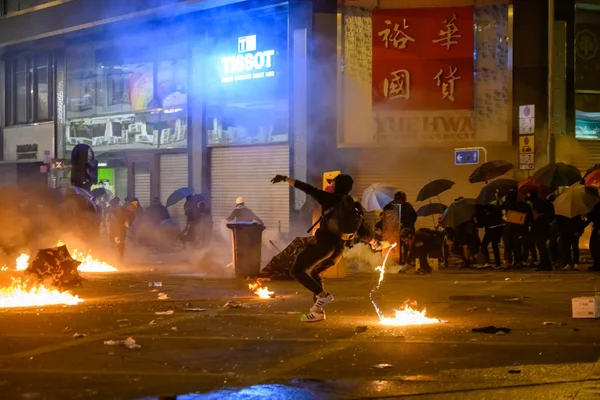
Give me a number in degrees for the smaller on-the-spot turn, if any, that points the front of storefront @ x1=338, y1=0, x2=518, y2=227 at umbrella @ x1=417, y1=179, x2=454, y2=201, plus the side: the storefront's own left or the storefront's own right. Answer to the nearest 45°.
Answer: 0° — it already faces it

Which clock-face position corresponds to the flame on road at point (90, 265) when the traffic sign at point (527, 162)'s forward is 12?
The flame on road is roughly at 2 o'clock from the traffic sign.

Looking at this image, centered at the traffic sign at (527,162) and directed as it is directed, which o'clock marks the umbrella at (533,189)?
The umbrella is roughly at 12 o'clock from the traffic sign.

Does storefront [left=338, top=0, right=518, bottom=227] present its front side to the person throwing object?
yes

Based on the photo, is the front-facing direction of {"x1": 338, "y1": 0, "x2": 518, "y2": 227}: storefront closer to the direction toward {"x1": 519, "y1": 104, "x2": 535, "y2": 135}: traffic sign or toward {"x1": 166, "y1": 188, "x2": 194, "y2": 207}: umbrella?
the traffic sign

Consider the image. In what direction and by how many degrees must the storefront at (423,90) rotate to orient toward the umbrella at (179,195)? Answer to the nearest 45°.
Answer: approximately 90° to its right

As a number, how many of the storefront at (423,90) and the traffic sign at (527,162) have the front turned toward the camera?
2

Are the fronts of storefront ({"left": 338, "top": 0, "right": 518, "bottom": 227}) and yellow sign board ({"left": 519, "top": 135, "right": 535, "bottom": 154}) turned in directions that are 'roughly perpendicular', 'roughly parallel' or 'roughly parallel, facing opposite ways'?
roughly parallel

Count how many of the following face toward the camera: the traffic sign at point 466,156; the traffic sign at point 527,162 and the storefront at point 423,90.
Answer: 3

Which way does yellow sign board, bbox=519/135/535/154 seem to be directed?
toward the camera

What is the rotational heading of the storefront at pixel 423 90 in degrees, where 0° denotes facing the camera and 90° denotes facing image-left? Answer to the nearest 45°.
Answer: approximately 0°
